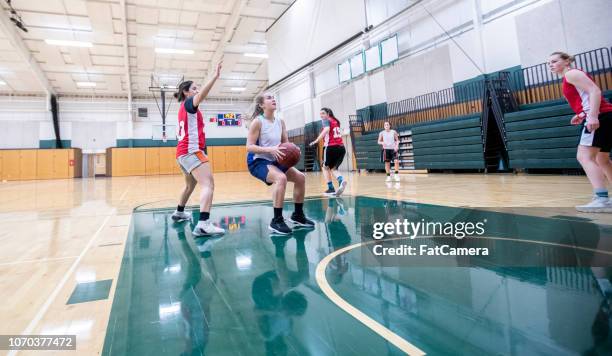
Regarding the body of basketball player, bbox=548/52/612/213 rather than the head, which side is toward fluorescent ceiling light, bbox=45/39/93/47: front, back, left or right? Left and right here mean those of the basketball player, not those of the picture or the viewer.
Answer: front

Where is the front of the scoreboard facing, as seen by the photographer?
facing the viewer

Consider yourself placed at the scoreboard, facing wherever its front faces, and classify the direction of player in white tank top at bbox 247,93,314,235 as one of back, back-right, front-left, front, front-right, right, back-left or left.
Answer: front

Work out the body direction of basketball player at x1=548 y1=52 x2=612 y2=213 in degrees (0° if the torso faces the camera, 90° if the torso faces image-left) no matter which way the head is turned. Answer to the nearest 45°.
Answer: approximately 90°

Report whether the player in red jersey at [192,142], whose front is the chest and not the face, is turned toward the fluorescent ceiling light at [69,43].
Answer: no

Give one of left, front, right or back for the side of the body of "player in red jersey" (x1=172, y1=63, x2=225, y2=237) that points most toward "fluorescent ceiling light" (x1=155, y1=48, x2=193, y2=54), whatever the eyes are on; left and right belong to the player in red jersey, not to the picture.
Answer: left

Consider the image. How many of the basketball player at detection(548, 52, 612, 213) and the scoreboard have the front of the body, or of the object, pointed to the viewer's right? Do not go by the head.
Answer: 0

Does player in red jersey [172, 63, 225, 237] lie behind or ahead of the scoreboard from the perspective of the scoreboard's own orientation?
ahead

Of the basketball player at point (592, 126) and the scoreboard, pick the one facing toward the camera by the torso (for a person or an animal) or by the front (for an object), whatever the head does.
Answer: the scoreboard

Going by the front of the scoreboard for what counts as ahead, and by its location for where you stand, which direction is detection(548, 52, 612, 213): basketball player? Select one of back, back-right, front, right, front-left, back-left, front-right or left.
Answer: front

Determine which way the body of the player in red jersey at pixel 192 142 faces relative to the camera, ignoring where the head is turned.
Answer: to the viewer's right

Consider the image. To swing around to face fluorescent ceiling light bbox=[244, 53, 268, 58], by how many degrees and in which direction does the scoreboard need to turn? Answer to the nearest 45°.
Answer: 0° — it already faces it

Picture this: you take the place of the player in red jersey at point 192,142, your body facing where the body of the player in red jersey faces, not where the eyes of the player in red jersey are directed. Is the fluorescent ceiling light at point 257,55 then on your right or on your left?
on your left

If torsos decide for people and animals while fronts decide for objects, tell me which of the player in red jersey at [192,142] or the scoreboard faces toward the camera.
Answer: the scoreboard

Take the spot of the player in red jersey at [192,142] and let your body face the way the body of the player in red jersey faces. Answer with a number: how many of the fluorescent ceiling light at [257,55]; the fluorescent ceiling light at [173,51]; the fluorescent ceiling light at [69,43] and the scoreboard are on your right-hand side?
0
